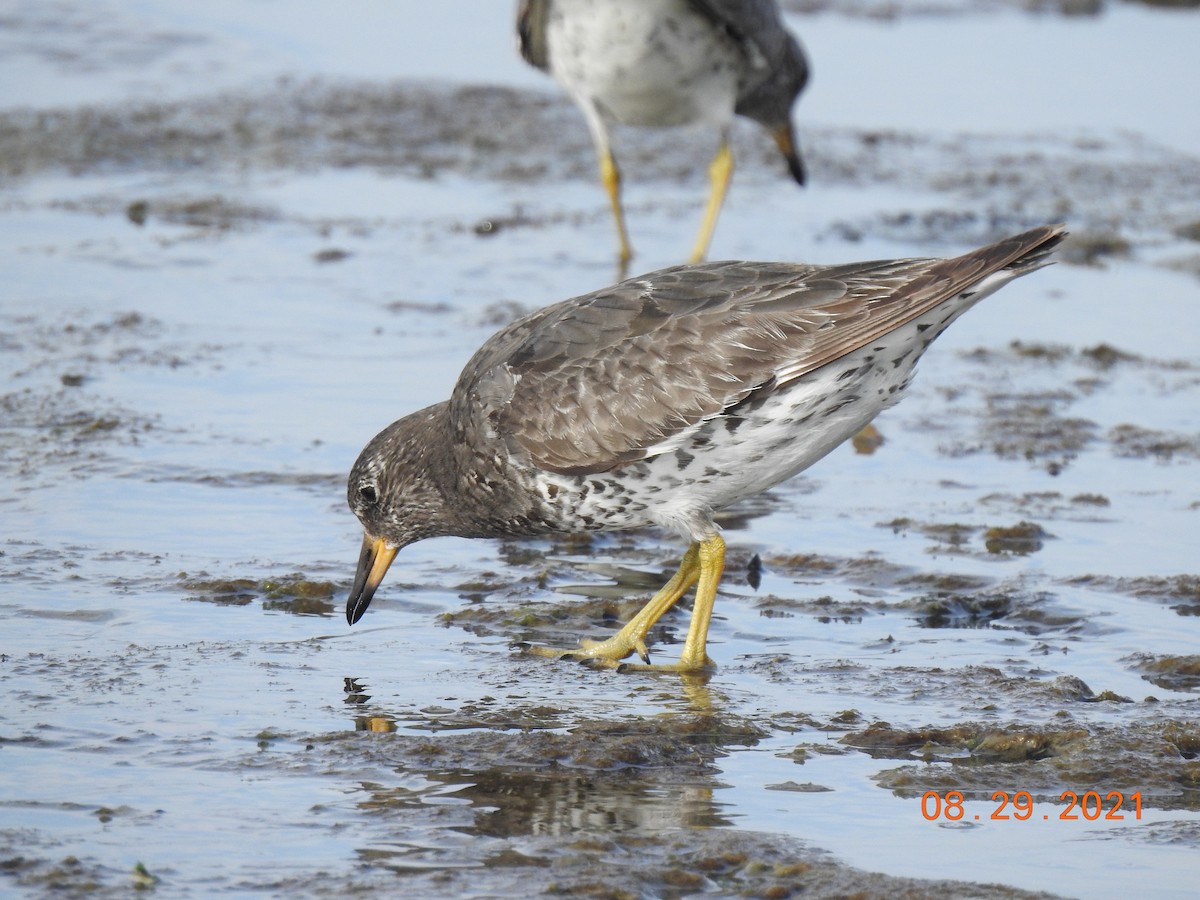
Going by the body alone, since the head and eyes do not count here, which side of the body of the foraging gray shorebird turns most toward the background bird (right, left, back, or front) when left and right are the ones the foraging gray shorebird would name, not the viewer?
right

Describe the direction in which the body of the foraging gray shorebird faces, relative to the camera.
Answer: to the viewer's left
